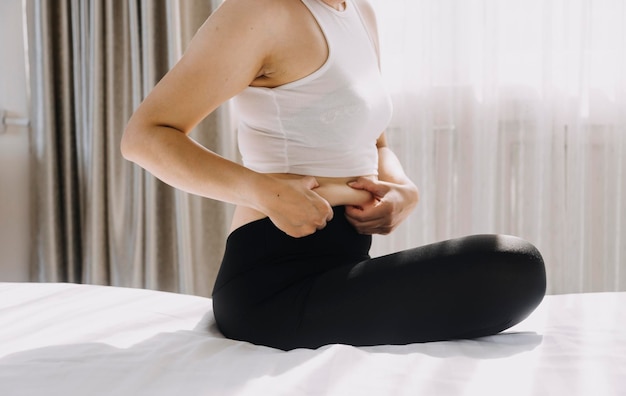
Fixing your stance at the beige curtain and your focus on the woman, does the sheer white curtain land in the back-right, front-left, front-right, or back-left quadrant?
front-left

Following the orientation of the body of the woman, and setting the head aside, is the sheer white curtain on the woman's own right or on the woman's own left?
on the woman's own left

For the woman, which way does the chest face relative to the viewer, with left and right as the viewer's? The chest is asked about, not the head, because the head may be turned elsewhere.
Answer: facing the viewer and to the right of the viewer

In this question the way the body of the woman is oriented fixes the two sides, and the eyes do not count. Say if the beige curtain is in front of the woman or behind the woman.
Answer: behind

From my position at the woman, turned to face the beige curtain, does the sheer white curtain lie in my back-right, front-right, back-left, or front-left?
front-right
